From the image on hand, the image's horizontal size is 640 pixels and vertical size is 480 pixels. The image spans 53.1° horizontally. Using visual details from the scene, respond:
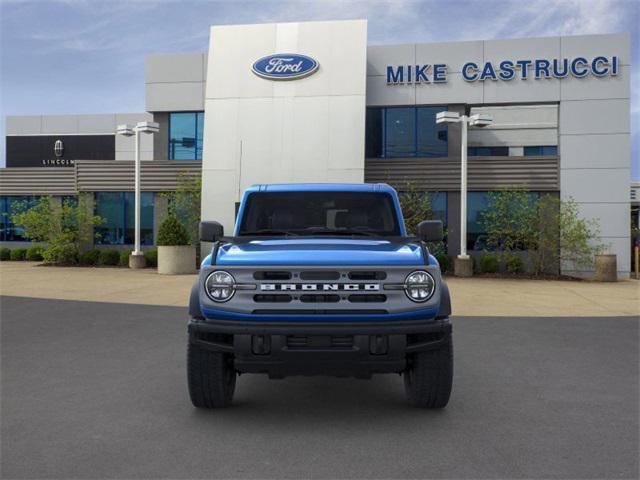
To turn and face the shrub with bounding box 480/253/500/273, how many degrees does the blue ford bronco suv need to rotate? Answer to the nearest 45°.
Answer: approximately 180°

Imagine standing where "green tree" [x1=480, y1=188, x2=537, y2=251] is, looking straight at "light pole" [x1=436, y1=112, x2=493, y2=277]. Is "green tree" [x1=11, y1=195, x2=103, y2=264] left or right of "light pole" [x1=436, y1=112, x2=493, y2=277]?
right

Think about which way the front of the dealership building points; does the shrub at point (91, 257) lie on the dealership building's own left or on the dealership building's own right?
on the dealership building's own right

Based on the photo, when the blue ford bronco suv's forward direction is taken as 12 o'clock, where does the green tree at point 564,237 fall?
The green tree is roughly at 7 o'clock from the blue ford bronco suv.

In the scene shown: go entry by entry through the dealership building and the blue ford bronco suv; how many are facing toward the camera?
2

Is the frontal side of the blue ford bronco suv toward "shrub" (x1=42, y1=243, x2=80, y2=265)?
no

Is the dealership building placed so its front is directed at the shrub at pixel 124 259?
no

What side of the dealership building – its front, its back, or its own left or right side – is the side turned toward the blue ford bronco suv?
front

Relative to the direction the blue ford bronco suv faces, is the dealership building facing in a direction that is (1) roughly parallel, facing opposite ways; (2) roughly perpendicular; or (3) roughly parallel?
roughly parallel

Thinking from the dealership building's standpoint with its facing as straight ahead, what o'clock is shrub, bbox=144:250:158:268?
The shrub is roughly at 3 o'clock from the dealership building.

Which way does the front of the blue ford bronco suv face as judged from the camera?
facing the viewer

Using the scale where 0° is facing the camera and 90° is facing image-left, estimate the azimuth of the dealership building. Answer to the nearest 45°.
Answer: approximately 0°

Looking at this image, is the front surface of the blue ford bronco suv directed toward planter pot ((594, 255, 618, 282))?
no

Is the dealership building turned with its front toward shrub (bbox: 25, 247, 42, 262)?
no

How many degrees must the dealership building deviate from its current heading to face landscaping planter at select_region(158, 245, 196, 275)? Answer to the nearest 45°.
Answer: approximately 90° to its right
